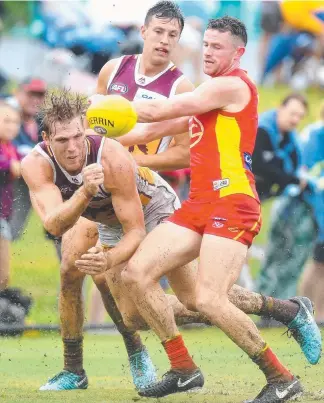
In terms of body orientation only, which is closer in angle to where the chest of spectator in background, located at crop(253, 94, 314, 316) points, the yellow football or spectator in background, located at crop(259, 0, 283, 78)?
the yellow football

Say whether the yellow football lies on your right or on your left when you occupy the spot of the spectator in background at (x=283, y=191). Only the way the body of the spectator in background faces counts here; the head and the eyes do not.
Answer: on your right

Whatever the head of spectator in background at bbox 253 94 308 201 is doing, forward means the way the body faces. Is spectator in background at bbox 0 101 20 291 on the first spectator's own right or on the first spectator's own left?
on the first spectator's own right

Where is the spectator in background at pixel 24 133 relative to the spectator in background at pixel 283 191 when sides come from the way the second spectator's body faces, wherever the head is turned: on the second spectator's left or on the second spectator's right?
on the second spectator's right

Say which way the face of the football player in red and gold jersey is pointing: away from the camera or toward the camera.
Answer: toward the camera

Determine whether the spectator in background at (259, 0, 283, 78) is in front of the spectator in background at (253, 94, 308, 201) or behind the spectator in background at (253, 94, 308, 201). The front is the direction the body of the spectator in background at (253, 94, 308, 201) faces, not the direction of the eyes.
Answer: behind

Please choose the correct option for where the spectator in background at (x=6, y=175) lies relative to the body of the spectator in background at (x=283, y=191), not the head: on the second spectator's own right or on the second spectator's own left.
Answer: on the second spectator's own right

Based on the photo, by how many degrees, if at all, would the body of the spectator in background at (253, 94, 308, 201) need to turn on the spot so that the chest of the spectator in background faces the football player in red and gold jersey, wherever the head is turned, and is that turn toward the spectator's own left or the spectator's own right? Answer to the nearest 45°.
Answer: approximately 45° to the spectator's own right

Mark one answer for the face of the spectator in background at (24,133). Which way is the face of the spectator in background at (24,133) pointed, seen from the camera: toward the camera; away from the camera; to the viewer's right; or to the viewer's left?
toward the camera
